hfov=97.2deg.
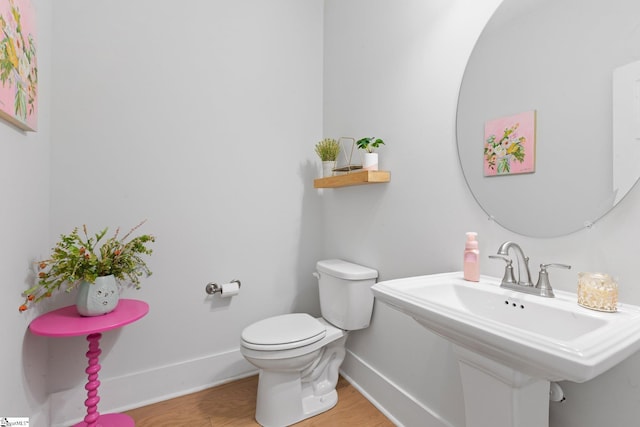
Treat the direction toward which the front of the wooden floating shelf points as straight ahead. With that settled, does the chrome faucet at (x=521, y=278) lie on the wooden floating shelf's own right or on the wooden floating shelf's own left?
on the wooden floating shelf's own left

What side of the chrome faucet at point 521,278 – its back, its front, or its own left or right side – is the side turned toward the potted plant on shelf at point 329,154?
right

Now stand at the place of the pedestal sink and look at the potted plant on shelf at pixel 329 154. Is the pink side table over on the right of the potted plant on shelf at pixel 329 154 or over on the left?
left

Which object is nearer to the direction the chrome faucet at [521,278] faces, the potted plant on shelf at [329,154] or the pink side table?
the pink side table

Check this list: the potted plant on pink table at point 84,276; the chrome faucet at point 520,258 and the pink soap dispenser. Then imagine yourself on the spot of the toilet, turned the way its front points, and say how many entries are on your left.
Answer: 2

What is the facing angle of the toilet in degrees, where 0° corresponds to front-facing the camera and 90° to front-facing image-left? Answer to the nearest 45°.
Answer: approximately 45°

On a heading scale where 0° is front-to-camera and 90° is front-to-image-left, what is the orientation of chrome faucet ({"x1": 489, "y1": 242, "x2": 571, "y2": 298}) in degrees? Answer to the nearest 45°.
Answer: approximately 45°

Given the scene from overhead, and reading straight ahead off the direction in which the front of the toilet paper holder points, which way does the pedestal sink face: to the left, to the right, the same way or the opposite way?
to the right

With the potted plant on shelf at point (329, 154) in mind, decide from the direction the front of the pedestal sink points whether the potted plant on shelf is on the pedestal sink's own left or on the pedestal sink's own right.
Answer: on the pedestal sink's own right
